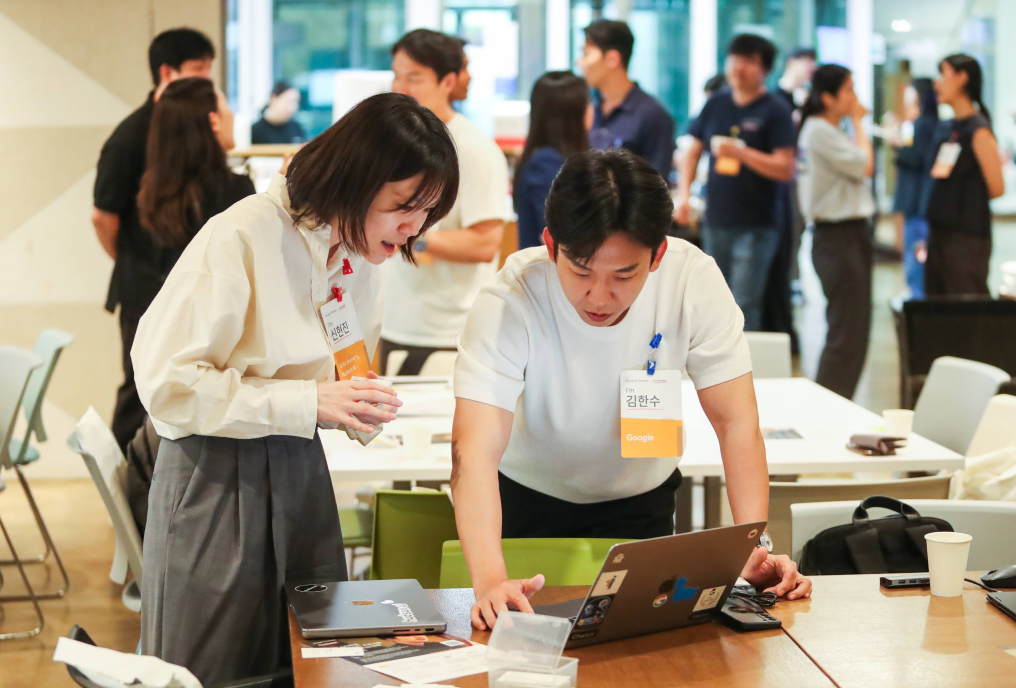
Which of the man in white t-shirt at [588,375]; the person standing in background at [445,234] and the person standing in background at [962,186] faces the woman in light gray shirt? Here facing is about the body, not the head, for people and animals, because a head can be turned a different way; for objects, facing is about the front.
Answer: the person standing in background at [962,186]

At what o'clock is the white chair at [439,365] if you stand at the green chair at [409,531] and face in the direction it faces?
The white chair is roughly at 12 o'clock from the green chair.

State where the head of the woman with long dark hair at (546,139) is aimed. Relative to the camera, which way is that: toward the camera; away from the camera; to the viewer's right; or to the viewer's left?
away from the camera
